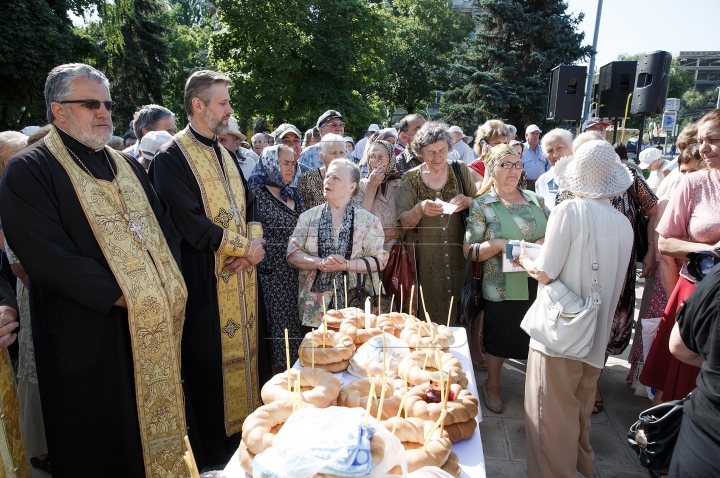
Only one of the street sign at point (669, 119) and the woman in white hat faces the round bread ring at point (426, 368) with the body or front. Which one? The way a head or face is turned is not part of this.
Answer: the street sign

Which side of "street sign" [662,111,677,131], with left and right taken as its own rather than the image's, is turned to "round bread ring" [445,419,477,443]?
front

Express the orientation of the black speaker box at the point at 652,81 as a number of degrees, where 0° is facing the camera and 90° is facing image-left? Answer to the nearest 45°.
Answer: approximately 315°

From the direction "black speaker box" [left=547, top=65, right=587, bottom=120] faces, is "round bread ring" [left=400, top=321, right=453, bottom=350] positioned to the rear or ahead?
ahead

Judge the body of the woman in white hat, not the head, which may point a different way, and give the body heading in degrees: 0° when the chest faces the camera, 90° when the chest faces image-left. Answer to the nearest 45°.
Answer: approximately 135°

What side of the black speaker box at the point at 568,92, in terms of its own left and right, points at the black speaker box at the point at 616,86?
left

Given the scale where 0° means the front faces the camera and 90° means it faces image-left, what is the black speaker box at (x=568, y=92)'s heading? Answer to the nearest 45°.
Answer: approximately 45°

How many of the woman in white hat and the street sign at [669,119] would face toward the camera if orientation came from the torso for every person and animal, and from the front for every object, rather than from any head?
1

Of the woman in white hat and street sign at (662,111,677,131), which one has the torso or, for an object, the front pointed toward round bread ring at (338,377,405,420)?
the street sign
